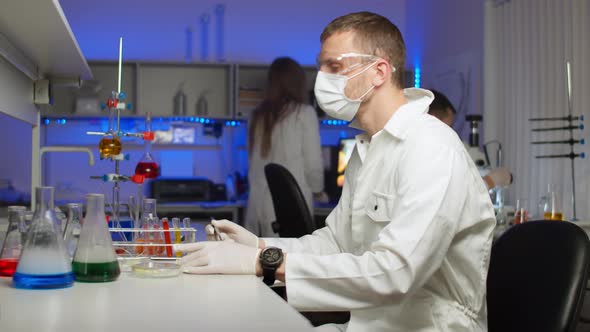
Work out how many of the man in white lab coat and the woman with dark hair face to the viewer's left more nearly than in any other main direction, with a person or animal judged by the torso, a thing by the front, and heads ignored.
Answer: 1

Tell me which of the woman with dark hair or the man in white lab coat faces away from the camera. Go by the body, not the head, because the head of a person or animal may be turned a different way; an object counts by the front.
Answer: the woman with dark hair

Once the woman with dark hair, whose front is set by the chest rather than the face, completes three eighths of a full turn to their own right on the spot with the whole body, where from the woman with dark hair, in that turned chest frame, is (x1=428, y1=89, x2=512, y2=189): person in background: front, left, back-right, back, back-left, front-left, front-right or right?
front

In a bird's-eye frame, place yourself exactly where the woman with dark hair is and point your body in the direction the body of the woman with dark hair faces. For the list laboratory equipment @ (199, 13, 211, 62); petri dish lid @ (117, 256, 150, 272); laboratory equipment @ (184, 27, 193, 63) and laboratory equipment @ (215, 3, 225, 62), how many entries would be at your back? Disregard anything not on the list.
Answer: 1

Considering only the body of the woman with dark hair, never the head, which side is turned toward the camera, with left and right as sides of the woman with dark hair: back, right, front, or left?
back

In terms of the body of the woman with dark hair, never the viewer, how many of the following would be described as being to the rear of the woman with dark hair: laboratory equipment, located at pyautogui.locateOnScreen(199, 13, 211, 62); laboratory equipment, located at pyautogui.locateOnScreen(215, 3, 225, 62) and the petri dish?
1

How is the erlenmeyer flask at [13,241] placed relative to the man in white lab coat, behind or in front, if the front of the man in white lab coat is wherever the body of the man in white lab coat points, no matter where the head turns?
in front

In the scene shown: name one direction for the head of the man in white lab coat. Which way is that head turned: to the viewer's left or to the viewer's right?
to the viewer's left

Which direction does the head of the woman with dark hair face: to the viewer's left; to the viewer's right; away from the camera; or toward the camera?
away from the camera

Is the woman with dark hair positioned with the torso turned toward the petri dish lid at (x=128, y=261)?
no

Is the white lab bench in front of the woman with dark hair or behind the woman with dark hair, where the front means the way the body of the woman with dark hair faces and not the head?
behind

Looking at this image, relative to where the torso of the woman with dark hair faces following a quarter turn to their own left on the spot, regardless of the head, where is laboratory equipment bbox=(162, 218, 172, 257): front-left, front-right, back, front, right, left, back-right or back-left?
left

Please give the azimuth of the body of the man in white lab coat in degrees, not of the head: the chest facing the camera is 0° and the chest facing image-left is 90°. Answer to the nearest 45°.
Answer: approximately 90°
